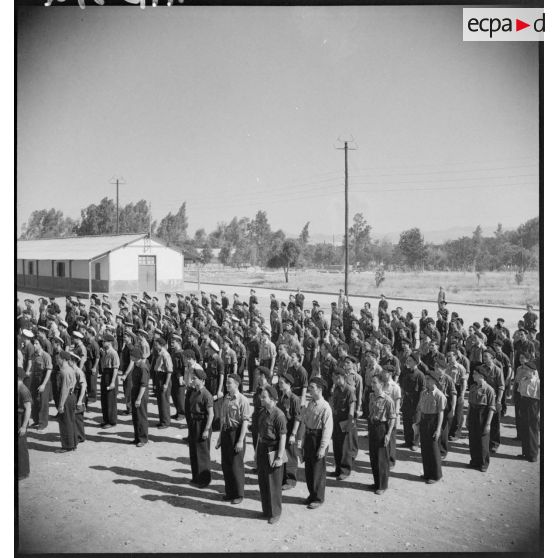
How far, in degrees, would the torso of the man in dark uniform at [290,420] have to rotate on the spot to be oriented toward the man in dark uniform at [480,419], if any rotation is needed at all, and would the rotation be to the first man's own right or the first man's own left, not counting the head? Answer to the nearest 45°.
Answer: approximately 135° to the first man's own left

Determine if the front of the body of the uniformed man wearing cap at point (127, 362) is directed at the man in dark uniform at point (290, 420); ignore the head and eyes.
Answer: no

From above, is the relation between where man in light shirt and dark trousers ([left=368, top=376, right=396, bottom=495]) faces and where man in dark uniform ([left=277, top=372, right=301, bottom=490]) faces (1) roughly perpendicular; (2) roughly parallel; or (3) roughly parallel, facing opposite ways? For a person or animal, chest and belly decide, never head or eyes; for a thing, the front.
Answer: roughly parallel

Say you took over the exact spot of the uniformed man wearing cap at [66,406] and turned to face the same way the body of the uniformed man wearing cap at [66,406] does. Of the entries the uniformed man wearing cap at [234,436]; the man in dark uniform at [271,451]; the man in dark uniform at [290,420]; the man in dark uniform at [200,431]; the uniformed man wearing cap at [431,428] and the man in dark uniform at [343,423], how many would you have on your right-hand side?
0

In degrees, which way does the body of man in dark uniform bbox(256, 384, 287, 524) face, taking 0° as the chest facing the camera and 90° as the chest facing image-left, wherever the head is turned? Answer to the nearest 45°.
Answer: approximately 45°

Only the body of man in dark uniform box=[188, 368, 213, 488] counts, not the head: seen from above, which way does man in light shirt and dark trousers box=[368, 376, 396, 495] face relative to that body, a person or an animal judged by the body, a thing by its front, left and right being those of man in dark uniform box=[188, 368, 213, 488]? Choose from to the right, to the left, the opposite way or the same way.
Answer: the same way

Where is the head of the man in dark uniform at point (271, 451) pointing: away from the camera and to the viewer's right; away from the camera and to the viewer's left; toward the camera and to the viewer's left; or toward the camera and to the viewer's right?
toward the camera and to the viewer's left

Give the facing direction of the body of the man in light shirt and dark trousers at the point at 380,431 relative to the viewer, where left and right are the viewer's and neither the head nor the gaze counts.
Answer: facing the viewer and to the left of the viewer

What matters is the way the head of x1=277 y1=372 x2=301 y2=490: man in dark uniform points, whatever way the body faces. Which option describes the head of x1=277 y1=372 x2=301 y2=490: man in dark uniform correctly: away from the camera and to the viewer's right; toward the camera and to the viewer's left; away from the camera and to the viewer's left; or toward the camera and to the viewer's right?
toward the camera and to the viewer's left
